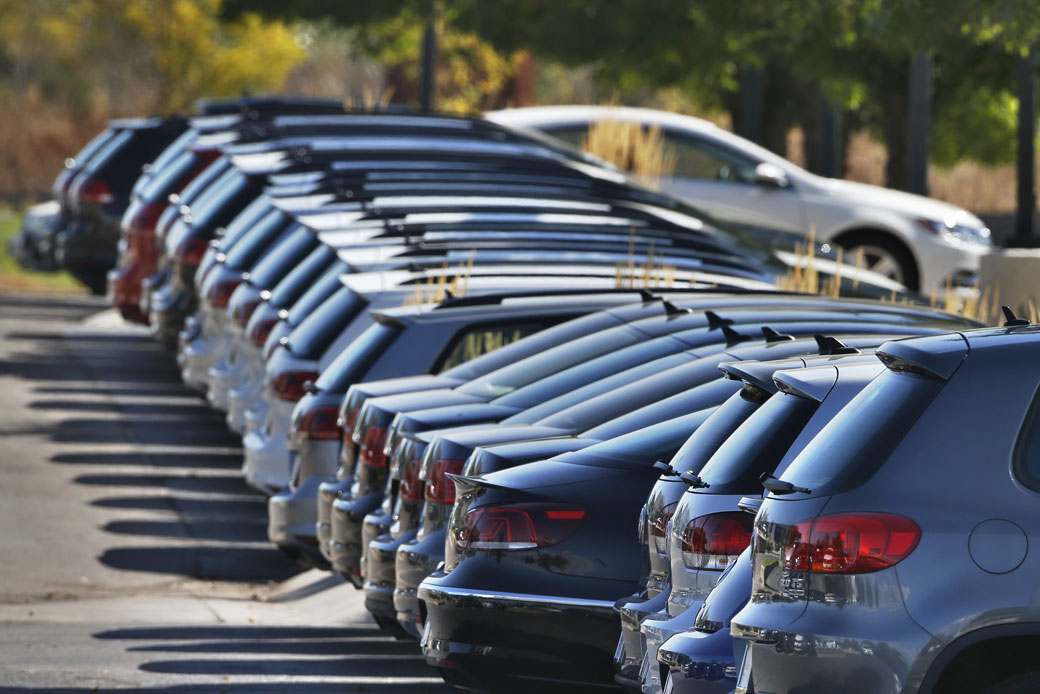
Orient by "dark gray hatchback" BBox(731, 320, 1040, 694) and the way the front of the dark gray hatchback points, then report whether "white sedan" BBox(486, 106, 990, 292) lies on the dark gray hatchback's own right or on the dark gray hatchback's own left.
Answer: on the dark gray hatchback's own left
